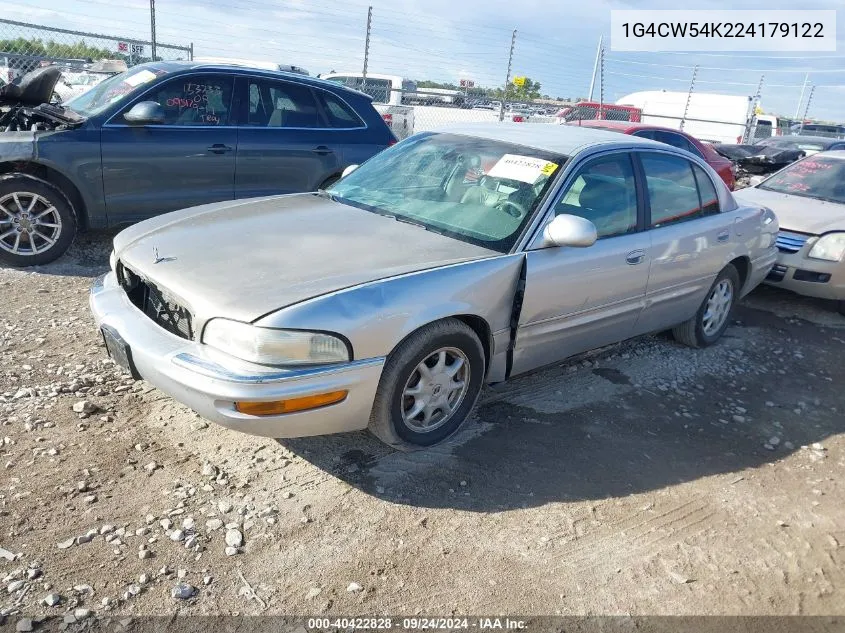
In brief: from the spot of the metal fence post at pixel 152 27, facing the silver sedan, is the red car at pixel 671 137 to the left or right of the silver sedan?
left

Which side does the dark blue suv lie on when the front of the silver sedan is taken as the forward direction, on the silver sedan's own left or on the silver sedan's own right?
on the silver sedan's own right

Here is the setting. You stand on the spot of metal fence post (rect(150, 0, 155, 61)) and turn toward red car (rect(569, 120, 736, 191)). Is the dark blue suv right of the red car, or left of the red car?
right

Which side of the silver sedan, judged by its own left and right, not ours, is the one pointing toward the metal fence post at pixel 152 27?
right

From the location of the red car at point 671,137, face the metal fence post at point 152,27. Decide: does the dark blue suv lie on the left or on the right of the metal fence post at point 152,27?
left

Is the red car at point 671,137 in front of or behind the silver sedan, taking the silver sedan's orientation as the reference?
behind

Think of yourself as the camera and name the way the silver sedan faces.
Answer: facing the viewer and to the left of the viewer
